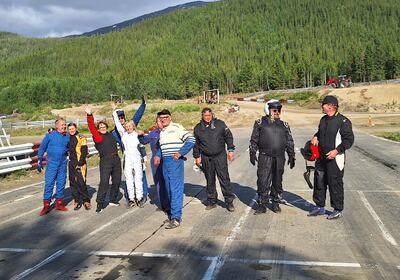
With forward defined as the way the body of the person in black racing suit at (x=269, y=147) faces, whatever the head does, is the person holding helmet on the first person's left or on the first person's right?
on the first person's left

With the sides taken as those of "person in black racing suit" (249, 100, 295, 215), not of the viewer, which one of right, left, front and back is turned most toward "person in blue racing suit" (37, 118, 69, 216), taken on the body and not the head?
right

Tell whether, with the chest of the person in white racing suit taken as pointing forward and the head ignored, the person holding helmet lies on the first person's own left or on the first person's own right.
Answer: on the first person's own left

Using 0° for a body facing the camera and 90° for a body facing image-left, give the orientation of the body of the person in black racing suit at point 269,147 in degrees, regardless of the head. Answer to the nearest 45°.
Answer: approximately 0°

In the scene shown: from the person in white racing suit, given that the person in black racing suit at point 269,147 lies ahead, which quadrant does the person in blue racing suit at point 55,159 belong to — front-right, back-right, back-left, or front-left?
back-right

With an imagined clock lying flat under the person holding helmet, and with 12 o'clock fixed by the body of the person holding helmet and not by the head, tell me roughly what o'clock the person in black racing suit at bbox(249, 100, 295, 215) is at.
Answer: The person in black racing suit is roughly at 2 o'clock from the person holding helmet.

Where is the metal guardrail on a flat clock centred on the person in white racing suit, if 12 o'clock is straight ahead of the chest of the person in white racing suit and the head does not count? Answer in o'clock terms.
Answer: The metal guardrail is roughly at 5 o'clock from the person in white racing suit.

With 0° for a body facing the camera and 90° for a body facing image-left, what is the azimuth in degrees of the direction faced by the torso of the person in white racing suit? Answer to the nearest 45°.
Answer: approximately 0°

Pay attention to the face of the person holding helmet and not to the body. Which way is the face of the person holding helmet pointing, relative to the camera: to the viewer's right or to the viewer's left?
to the viewer's left

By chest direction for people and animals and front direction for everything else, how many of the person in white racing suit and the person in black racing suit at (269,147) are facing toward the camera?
2
